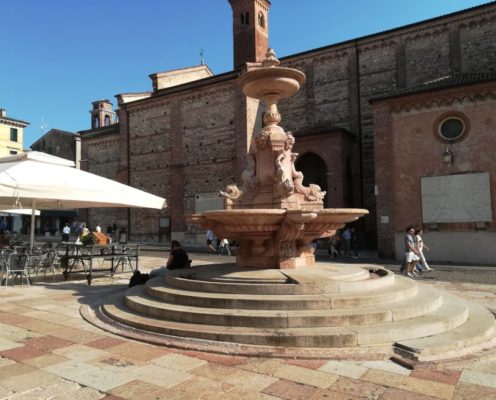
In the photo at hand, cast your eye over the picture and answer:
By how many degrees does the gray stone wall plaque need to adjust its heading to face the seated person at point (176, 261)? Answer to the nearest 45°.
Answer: approximately 45° to its right

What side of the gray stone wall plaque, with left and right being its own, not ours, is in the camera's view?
front

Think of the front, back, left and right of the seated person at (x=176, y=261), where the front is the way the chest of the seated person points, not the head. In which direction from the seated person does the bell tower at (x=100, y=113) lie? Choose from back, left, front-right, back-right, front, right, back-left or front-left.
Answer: right

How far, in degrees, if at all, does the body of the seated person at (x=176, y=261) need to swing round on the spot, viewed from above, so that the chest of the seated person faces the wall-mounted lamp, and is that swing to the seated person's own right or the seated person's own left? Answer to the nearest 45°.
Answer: approximately 135° to the seated person's own right

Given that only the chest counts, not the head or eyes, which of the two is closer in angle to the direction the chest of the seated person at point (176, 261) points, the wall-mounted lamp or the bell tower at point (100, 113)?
the bell tower

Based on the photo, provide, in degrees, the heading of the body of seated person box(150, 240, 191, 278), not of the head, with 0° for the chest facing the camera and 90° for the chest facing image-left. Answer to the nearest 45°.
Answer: approximately 90°

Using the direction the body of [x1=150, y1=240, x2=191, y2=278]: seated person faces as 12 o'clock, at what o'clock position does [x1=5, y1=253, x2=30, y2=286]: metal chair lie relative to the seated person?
The metal chair is roughly at 1 o'clock from the seated person.

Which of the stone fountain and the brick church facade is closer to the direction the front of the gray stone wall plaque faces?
the stone fountain

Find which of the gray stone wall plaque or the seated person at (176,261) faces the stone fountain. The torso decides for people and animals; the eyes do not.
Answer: the gray stone wall plaque

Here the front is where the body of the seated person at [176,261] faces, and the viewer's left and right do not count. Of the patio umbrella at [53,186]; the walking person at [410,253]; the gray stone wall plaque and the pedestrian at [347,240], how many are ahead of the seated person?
1

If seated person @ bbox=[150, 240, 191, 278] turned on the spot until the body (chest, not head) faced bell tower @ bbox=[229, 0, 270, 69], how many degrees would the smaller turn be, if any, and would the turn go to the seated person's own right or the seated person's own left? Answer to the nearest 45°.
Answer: approximately 90° to the seated person's own right

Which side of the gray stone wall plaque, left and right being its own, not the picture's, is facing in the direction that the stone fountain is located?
front

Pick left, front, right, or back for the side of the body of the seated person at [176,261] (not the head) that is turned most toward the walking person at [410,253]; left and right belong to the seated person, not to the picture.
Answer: back

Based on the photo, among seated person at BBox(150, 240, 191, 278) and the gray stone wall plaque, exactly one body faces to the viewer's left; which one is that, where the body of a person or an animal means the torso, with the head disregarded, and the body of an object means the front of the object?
the seated person

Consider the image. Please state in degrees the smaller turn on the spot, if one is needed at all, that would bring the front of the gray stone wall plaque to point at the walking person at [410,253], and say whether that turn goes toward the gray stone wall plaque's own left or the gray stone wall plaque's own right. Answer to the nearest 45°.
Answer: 0° — it already faces them
